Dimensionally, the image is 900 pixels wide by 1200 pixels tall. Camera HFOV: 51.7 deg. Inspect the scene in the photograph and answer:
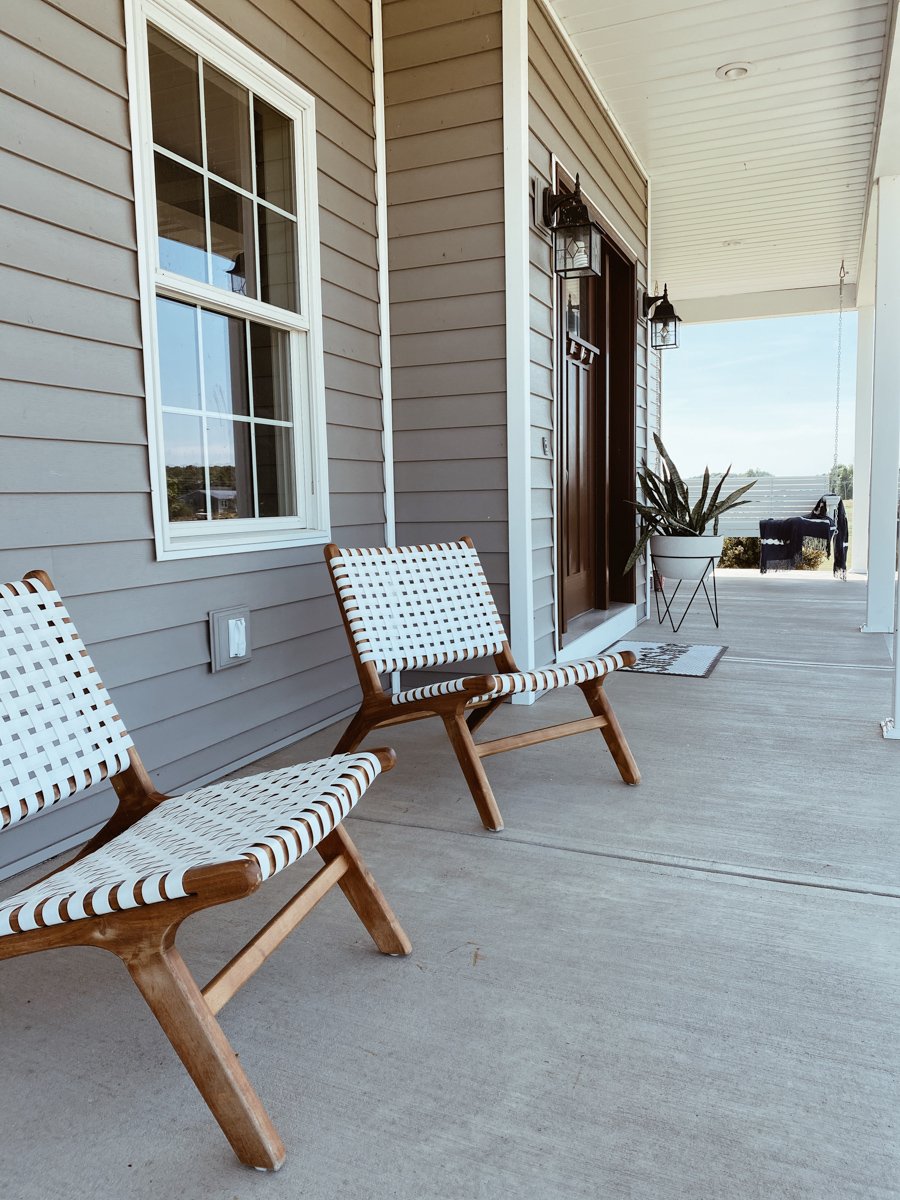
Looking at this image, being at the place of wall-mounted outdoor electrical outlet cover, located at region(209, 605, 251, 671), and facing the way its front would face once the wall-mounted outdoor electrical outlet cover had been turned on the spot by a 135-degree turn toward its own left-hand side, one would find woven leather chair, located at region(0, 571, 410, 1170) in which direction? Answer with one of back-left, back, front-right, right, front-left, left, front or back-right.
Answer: back

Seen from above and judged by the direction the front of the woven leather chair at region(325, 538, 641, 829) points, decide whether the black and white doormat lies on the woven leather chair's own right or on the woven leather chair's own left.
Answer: on the woven leather chair's own left

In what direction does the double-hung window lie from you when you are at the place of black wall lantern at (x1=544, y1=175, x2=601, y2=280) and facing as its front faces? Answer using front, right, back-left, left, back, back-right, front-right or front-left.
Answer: back-right

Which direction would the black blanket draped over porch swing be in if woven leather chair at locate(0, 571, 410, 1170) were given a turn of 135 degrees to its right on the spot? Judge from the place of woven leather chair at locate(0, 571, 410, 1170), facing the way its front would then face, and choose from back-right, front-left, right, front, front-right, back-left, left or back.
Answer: back-right

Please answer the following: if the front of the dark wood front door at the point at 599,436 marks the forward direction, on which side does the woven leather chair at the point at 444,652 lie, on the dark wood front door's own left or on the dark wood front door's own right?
on the dark wood front door's own right

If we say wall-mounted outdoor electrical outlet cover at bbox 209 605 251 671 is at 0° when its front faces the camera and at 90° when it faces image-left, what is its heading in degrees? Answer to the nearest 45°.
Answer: approximately 315°

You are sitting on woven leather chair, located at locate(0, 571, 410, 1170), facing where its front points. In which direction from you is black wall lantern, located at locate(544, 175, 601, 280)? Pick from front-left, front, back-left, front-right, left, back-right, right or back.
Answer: left

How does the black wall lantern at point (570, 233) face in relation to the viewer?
to the viewer's right

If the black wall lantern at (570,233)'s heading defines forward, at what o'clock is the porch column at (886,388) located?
The porch column is roughly at 11 o'clock from the black wall lantern.

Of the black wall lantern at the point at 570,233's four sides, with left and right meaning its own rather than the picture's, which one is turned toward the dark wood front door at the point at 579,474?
left
